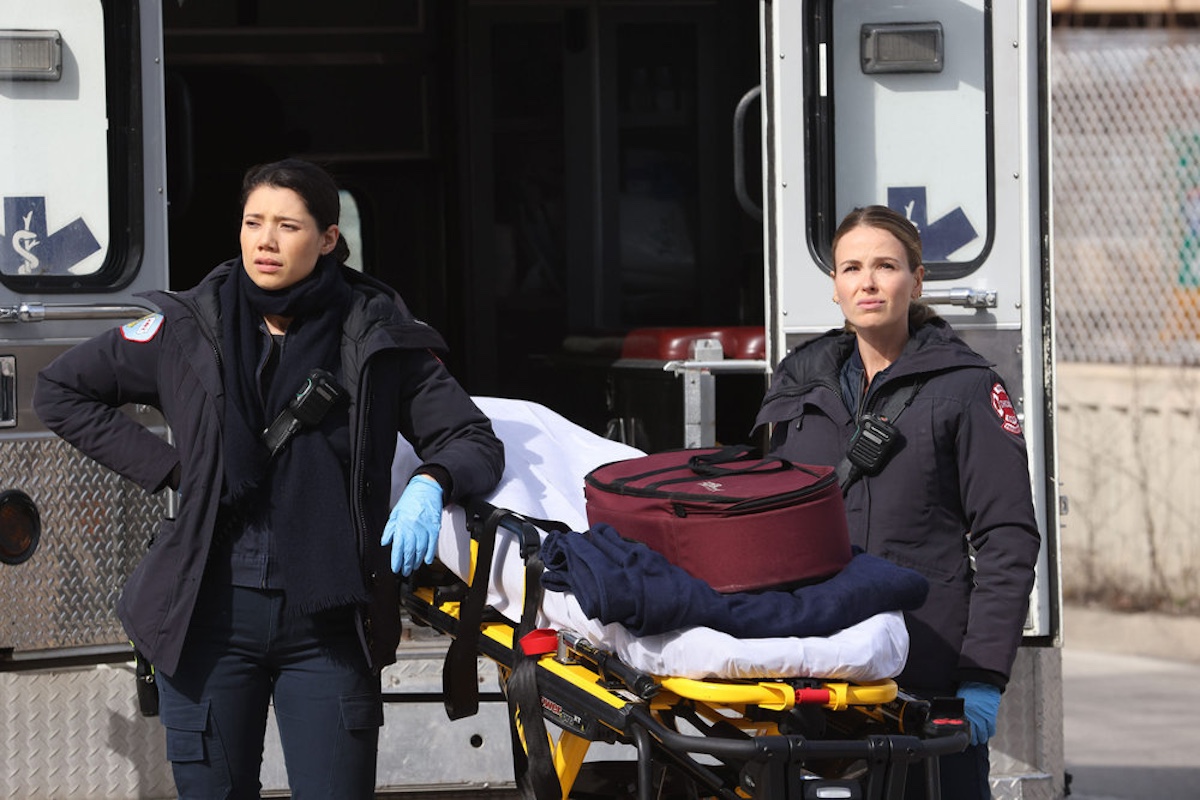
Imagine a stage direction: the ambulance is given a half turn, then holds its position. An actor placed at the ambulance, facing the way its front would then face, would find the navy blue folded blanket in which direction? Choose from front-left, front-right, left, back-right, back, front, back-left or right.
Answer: front

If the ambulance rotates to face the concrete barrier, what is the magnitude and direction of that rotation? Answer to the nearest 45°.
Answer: approximately 45° to its right

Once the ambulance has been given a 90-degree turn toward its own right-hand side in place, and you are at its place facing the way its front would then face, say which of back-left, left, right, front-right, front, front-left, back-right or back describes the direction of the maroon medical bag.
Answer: right

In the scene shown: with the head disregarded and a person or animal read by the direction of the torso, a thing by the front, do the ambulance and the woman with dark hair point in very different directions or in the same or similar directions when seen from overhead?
very different directions

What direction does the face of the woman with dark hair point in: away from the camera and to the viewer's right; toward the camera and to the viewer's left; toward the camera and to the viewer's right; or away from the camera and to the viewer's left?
toward the camera and to the viewer's left

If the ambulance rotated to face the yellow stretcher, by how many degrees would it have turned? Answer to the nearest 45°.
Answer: approximately 180°

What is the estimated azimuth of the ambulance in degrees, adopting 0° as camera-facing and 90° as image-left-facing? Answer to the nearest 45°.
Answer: approximately 180°

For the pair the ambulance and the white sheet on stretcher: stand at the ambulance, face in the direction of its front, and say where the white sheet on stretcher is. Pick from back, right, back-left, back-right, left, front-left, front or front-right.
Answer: back

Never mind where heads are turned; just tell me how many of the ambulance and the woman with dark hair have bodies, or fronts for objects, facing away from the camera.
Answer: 1

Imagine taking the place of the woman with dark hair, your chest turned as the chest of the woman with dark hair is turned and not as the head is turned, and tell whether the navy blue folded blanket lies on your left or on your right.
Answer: on your left

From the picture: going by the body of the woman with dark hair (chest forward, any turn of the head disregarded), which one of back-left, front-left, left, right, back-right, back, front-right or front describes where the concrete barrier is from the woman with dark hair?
back-left

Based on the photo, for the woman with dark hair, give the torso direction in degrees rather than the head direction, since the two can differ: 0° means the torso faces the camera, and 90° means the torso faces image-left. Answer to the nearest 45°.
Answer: approximately 0°
